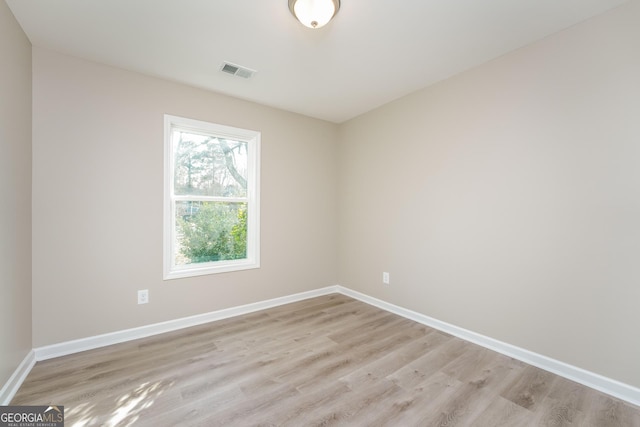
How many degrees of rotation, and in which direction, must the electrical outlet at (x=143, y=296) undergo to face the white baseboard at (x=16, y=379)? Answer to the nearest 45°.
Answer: approximately 45° to its right

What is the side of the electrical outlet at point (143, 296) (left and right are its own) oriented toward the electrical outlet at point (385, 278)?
left

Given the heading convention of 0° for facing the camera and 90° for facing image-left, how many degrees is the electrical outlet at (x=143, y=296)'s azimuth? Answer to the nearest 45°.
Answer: approximately 0°

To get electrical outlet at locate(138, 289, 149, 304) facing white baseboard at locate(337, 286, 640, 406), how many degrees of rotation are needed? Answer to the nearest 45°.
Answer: approximately 45° to its left
